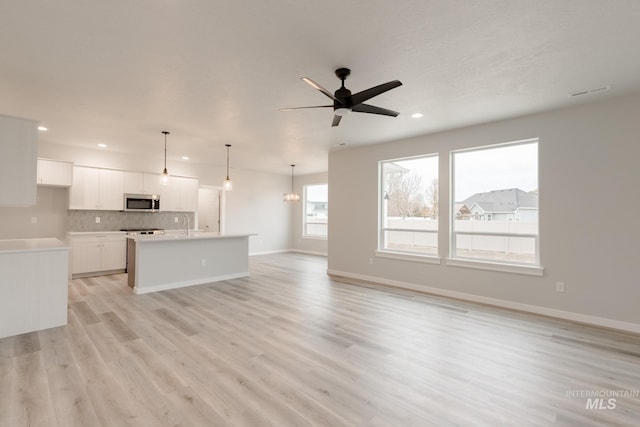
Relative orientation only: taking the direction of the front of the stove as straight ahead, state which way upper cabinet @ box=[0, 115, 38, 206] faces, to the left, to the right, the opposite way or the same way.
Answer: to the left

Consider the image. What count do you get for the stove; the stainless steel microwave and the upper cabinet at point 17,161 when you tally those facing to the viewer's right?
1

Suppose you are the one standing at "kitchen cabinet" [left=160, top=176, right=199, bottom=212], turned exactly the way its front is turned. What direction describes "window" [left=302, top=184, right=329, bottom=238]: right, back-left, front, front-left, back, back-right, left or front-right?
left

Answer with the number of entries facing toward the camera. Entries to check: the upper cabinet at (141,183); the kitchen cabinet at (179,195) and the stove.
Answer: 3

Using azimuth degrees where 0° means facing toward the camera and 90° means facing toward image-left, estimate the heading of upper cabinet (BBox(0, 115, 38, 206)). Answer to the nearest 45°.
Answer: approximately 270°

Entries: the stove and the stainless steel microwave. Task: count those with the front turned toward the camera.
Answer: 2

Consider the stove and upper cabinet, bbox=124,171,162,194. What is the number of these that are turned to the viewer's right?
0

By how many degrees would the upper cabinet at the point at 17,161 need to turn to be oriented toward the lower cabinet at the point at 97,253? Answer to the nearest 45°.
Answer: approximately 45° to its left

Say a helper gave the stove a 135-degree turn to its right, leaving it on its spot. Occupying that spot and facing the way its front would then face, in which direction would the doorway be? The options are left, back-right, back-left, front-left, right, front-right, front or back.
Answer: right

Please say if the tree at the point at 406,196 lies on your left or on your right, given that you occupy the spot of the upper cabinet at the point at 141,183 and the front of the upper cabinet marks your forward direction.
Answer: on your left
